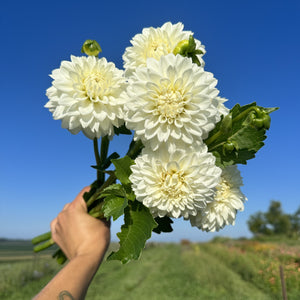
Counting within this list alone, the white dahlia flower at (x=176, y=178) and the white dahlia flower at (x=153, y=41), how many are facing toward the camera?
2

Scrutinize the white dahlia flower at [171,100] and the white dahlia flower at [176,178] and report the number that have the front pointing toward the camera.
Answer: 2

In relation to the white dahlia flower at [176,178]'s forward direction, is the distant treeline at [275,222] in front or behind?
behind
